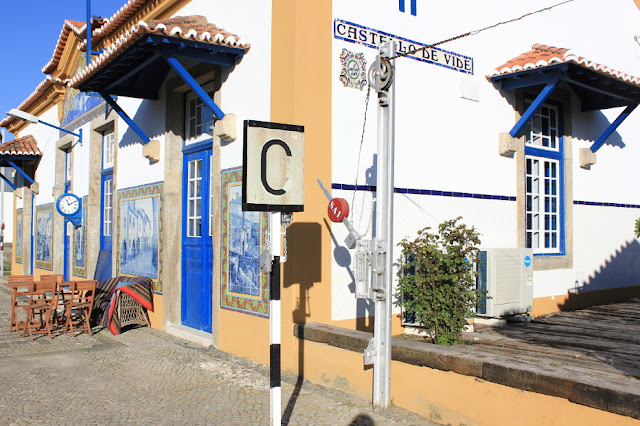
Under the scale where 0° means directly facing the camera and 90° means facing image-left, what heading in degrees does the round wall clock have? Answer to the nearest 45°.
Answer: approximately 0°

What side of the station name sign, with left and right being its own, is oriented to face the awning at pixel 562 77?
left

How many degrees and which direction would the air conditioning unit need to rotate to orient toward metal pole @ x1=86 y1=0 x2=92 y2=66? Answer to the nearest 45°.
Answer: approximately 135° to its right

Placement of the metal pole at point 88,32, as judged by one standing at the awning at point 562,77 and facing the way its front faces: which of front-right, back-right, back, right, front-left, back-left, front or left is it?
back-right

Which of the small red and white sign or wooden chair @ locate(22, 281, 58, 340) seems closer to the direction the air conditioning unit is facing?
the small red and white sign

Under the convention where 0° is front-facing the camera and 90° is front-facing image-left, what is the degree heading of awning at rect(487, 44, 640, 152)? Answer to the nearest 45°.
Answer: approximately 315°

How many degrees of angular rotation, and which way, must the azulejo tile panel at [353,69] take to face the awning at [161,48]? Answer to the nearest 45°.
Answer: approximately 135° to its right

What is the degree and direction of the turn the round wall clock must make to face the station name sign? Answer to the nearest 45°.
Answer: approximately 45° to its left
